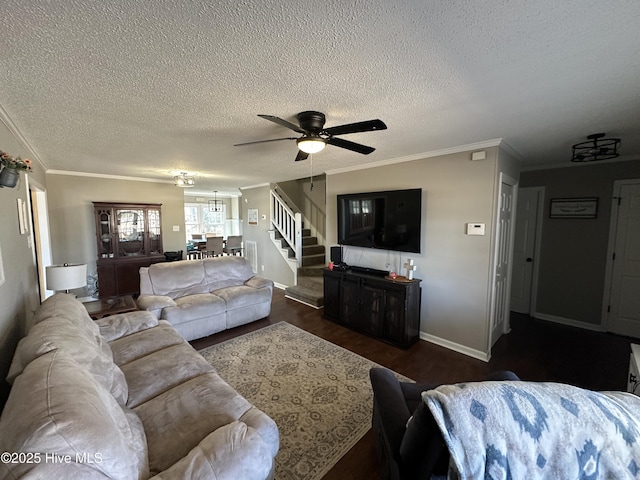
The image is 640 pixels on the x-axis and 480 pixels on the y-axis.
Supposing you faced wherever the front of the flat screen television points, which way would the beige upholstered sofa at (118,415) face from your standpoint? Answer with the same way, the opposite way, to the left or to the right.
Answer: the opposite way

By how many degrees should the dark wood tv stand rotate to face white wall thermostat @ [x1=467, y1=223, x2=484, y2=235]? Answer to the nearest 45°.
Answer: approximately 135° to its left

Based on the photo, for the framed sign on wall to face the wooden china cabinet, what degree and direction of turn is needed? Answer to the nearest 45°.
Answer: approximately 45° to its right

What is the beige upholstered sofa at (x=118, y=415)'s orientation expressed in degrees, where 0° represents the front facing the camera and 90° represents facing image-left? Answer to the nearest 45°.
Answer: approximately 270°

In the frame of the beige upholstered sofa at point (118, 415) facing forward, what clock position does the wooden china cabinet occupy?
The wooden china cabinet is roughly at 9 o'clock from the beige upholstered sofa.

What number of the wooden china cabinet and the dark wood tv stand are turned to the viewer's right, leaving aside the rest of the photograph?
0

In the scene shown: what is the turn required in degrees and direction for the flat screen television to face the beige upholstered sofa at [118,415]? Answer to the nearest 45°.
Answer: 0° — it already faces it

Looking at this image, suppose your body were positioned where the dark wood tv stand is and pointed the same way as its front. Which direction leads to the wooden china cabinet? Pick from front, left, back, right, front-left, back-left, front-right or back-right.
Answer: front-right

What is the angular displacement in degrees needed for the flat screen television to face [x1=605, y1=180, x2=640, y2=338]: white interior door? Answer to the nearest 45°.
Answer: approximately 135° to its left

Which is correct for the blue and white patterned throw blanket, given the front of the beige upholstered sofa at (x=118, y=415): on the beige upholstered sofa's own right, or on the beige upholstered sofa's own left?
on the beige upholstered sofa's own right
